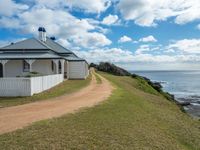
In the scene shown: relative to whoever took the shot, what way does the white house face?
facing the viewer

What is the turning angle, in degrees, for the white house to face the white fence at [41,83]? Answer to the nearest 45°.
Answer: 0° — it already faces it

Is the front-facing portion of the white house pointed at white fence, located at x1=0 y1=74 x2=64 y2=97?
yes
